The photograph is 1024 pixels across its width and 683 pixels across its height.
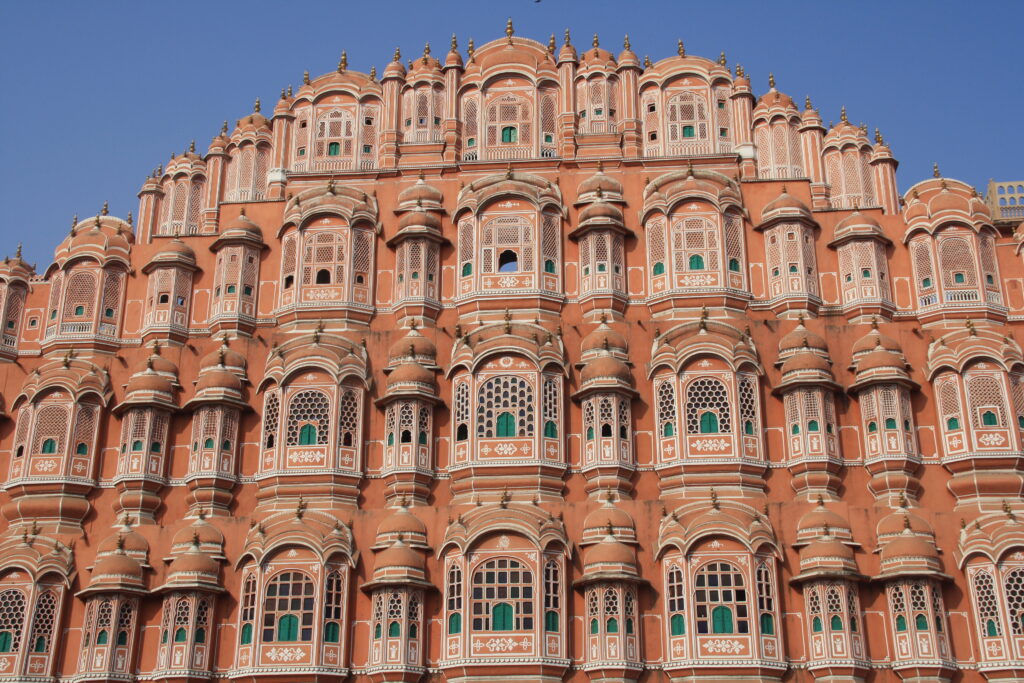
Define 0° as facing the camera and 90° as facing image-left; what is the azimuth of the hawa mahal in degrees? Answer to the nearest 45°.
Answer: approximately 0°
